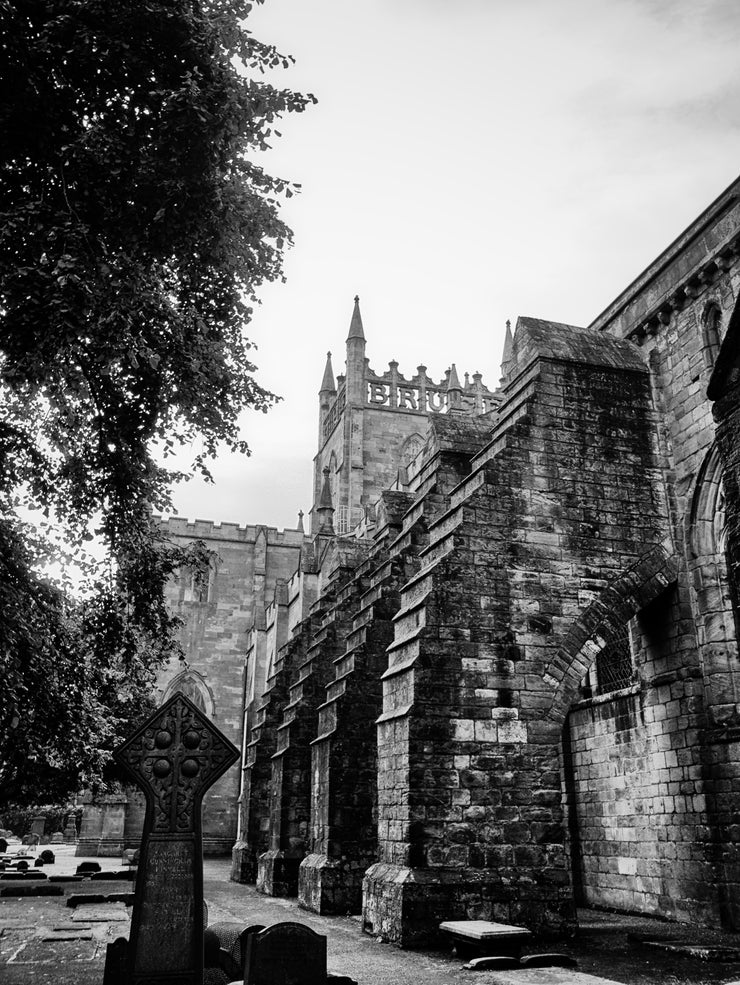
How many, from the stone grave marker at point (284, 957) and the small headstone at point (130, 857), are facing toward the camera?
2

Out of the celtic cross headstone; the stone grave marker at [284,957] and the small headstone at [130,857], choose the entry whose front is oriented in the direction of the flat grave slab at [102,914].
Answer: the small headstone

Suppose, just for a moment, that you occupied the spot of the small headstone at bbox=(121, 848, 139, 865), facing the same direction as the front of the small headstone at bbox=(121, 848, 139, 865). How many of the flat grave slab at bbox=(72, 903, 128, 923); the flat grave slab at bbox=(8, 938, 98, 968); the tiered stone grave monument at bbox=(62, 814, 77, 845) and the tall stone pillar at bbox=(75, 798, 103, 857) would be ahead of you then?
2

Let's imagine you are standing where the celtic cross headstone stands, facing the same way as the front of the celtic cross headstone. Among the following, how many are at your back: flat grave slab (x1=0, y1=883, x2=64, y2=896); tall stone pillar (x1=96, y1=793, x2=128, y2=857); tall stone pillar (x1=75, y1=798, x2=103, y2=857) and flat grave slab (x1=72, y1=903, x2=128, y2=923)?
4

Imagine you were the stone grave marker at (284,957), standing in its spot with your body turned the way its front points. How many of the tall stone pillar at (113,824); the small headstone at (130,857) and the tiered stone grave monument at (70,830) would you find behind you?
3

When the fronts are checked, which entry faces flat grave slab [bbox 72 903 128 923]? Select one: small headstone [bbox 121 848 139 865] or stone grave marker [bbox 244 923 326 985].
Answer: the small headstone

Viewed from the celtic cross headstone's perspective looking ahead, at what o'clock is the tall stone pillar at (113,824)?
The tall stone pillar is roughly at 6 o'clock from the celtic cross headstone.

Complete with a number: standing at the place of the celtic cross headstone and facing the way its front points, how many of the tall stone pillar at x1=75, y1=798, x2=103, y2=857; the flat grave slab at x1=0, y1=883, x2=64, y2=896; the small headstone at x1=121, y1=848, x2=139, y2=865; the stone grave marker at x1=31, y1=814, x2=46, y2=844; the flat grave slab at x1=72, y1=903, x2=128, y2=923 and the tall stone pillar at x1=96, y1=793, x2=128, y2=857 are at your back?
6

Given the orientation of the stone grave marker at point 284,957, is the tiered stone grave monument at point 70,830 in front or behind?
behind

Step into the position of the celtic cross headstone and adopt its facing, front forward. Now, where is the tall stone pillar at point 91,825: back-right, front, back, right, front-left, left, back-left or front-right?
back

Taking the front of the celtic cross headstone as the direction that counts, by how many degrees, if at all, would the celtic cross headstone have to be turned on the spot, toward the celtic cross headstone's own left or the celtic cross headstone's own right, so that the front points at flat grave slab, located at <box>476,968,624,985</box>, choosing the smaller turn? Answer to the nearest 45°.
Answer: approximately 90° to the celtic cross headstone's own left

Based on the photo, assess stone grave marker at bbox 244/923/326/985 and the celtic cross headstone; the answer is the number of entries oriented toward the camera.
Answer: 2

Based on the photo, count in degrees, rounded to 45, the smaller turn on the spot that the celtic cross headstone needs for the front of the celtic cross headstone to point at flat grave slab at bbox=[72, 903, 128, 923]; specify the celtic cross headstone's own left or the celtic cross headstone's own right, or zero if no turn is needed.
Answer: approximately 180°
